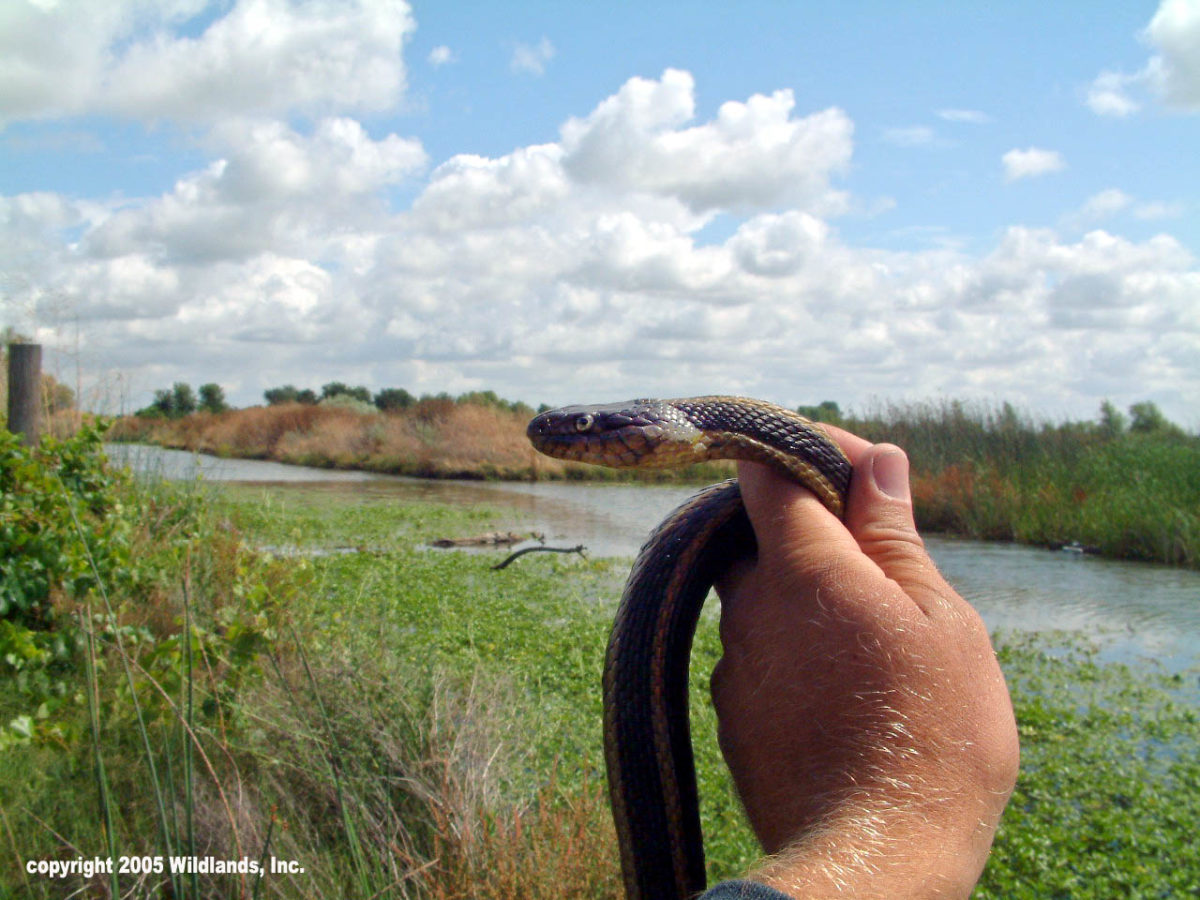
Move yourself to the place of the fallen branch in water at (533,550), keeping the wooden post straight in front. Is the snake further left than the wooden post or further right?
left

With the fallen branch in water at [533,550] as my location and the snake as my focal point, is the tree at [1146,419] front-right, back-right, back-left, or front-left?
back-left

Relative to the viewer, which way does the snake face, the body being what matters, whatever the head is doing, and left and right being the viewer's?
facing to the left of the viewer

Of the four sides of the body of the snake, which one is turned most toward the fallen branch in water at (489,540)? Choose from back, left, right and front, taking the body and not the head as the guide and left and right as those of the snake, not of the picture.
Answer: right

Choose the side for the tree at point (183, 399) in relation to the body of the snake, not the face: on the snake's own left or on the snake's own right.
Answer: on the snake's own right

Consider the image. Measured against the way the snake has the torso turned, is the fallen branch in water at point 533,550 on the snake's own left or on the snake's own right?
on the snake's own right
